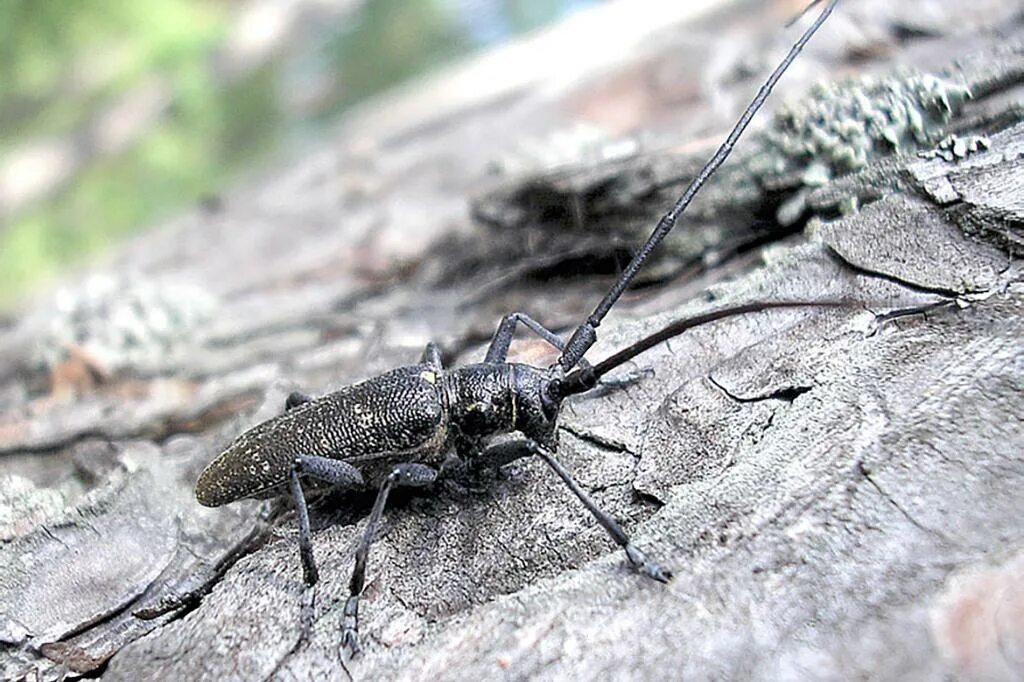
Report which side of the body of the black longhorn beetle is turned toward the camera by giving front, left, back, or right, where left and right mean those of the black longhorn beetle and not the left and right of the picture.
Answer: right
